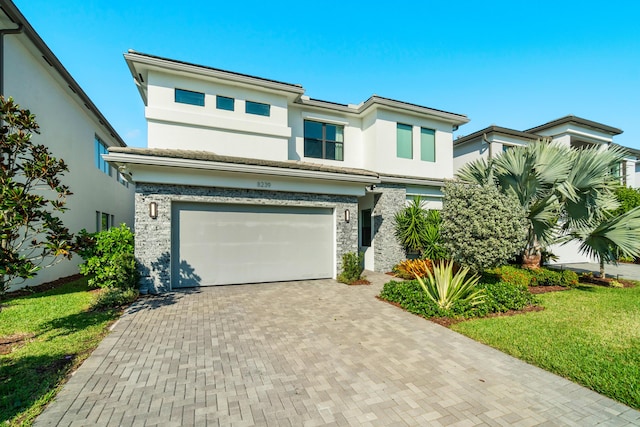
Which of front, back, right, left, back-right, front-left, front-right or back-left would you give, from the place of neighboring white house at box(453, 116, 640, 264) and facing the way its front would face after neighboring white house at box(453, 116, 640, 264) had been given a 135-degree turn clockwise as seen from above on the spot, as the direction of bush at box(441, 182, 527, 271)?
left

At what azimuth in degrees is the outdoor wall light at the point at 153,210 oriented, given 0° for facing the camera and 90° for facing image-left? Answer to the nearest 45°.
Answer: approximately 0°

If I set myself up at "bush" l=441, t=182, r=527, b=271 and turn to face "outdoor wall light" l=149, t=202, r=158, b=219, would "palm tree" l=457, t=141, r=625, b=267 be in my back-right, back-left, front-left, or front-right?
back-right

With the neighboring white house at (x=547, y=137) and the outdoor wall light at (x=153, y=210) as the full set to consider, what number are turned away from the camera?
0

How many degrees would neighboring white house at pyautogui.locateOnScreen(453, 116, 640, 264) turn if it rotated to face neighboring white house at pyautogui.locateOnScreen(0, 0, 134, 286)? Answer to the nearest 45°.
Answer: approximately 90° to its right

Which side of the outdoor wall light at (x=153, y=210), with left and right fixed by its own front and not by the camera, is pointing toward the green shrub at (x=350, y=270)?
left

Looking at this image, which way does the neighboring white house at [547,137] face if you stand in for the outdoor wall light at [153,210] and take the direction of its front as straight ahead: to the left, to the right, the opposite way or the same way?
the same way

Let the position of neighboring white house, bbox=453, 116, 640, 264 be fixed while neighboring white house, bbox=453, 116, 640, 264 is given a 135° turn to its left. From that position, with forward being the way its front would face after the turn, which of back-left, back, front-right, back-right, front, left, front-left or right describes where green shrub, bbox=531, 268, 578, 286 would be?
back

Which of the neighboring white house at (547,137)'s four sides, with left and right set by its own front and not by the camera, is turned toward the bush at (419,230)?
right

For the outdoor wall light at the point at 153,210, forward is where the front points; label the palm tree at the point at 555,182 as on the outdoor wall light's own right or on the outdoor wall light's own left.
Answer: on the outdoor wall light's own left

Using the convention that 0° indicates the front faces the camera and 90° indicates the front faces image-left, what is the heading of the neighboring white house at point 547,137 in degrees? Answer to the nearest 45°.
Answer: approximately 315°

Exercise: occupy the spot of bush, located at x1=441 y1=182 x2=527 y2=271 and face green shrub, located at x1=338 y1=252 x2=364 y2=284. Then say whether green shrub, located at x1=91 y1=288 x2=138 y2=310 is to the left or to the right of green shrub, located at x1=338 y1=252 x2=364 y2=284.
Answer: left

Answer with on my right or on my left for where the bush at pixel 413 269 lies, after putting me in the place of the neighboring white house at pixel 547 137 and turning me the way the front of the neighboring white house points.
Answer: on my right
